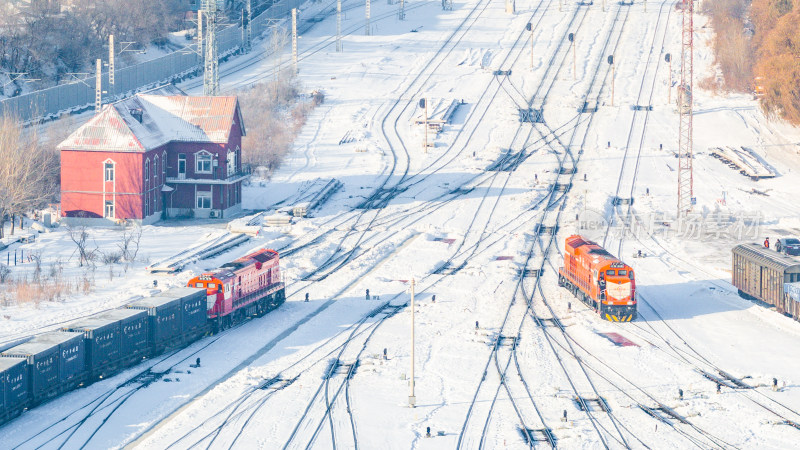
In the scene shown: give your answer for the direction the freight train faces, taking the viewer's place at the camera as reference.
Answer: facing away from the viewer and to the right of the viewer
